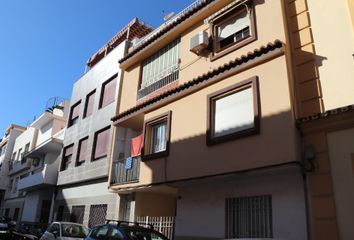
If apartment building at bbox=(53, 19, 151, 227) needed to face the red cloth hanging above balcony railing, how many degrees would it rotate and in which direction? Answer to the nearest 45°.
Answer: approximately 45° to its left

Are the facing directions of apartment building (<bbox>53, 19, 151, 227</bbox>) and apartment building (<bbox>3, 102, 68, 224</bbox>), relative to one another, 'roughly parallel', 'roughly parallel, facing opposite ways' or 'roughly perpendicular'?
roughly parallel

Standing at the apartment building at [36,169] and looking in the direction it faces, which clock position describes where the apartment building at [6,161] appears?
the apartment building at [6,161] is roughly at 4 o'clock from the apartment building at [36,169].

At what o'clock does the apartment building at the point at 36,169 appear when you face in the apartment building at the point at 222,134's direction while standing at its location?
the apartment building at the point at 36,169 is roughly at 3 o'clock from the apartment building at the point at 222,134.

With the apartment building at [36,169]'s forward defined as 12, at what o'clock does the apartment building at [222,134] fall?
the apartment building at [222,134] is roughly at 10 o'clock from the apartment building at [36,169].

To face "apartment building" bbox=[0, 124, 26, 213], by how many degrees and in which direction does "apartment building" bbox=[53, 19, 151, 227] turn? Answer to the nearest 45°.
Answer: approximately 90° to its right

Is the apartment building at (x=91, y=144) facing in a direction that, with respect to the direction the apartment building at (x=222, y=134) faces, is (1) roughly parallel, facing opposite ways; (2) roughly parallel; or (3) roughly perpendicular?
roughly parallel

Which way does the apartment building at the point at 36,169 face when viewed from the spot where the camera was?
facing the viewer and to the left of the viewer
